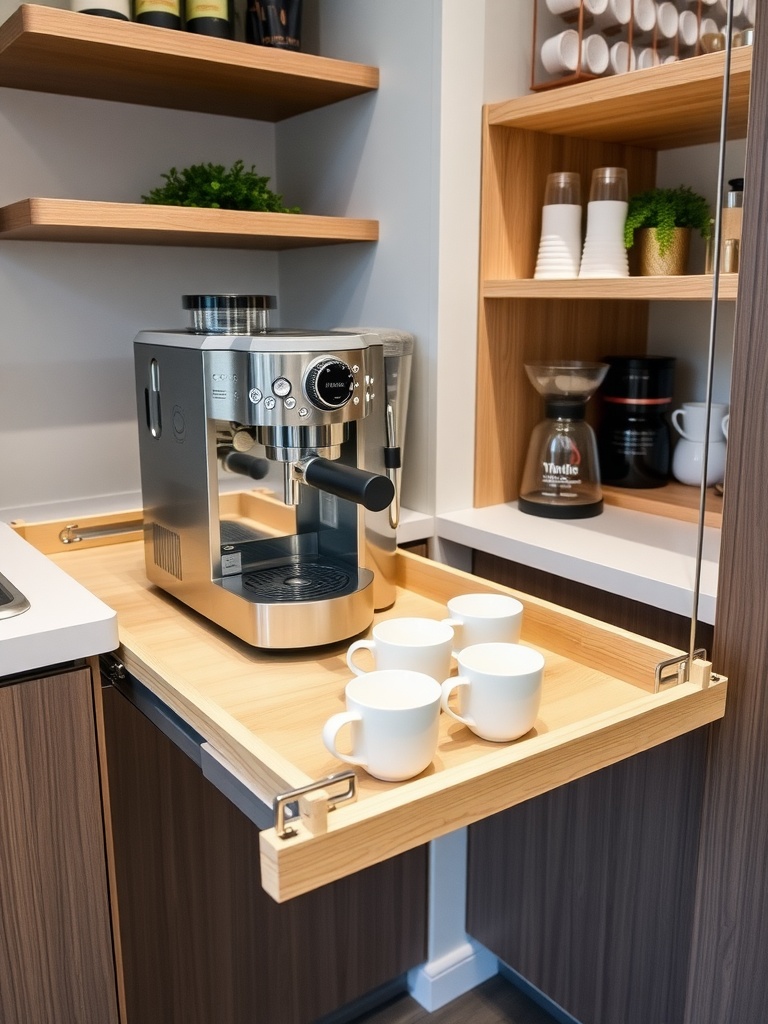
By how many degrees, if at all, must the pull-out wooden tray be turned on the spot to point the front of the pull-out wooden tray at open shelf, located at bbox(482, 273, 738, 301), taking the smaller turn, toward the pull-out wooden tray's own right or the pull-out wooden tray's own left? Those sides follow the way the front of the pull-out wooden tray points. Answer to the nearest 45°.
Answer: approximately 90° to the pull-out wooden tray's own left

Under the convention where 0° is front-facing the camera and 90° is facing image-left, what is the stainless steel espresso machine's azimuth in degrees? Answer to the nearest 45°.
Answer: approximately 315°
